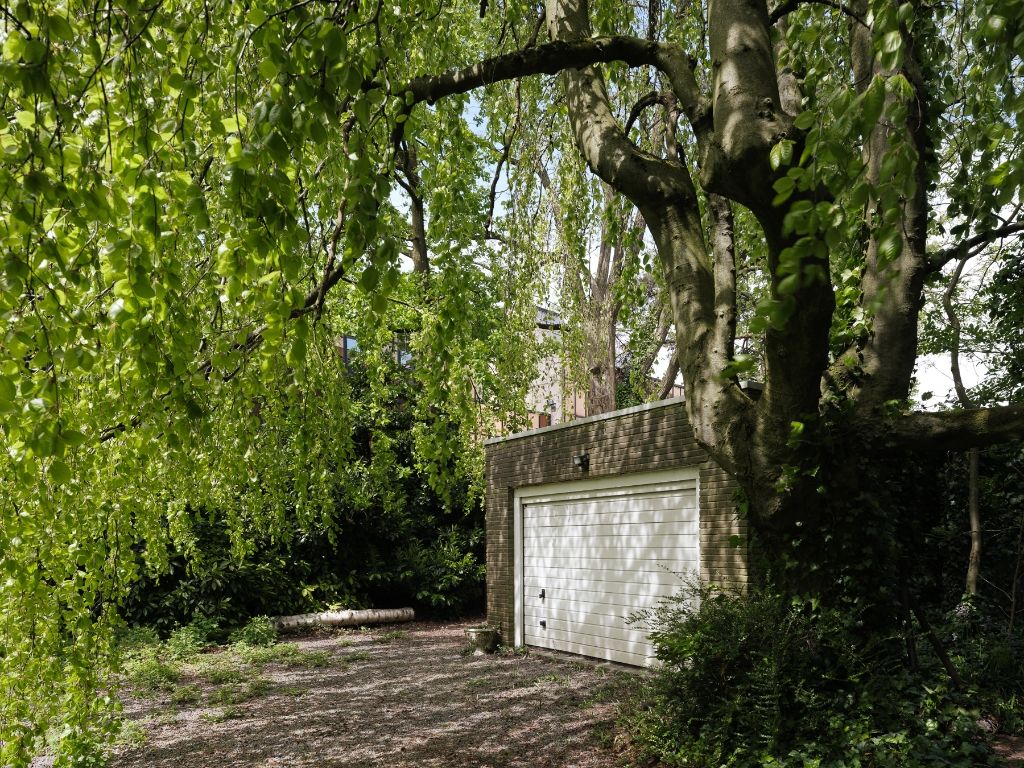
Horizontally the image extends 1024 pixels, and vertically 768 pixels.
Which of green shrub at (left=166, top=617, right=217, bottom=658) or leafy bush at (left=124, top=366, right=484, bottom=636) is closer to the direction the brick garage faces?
the green shrub

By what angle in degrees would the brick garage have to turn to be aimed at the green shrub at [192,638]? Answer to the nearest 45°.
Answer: approximately 45° to its right

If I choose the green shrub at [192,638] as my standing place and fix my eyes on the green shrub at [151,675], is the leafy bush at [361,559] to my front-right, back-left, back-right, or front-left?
back-left

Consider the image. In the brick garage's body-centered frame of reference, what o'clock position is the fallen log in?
The fallen log is roughly at 3 o'clock from the brick garage.

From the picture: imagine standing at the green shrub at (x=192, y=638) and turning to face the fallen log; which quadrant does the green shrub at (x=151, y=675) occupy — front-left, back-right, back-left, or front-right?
back-right

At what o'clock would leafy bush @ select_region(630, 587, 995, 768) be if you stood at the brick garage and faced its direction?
The leafy bush is roughly at 10 o'clock from the brick garage.

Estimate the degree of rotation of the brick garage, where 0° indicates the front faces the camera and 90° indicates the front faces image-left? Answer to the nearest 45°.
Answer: approximately 45°

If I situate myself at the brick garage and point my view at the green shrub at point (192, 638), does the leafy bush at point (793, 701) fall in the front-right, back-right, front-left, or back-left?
back-left

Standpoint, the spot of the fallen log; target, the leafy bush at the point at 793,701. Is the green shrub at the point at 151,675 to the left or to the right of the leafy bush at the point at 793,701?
right

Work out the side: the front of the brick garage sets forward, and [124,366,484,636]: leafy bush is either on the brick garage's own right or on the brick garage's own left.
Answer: on the brick garage's own right
